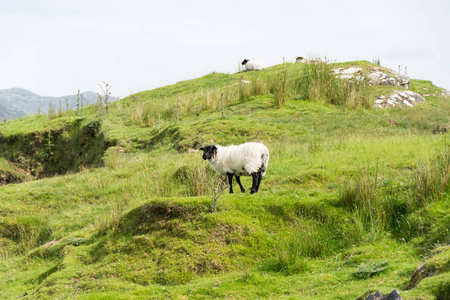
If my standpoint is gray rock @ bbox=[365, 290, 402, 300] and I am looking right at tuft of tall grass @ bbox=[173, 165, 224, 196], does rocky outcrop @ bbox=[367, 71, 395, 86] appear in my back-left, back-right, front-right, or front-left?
front-right

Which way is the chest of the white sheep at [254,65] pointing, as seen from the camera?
to the viewer's left

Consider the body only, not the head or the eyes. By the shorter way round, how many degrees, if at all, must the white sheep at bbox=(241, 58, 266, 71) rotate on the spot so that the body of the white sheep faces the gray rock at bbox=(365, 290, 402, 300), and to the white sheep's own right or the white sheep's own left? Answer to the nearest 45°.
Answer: approximately 90° to the white sheep's own left

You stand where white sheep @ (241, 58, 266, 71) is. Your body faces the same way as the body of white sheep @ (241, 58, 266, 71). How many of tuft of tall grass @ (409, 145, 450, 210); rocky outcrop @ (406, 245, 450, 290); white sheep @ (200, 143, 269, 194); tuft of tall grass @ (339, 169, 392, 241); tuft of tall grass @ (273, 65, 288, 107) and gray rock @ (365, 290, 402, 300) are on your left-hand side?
6

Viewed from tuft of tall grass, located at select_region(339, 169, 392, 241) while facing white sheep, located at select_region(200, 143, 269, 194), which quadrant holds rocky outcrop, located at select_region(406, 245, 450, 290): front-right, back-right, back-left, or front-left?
back-left

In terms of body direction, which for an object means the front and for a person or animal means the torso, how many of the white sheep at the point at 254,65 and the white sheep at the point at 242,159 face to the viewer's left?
2

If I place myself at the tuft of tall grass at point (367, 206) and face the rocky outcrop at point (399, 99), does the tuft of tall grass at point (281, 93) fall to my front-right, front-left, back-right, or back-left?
front-left

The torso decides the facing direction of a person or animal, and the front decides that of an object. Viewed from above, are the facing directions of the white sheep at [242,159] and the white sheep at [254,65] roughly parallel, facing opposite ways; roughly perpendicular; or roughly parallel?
roughly parallel

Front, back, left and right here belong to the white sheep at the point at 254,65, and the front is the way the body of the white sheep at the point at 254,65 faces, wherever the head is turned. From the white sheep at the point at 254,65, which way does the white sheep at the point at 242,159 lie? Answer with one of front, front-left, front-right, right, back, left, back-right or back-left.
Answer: left

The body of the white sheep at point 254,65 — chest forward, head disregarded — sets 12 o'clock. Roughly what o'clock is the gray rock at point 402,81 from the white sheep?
The gray rock is roughly at 7 o'clock from the white sheep.

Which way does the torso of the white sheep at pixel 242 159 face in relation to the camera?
to the viewer's left

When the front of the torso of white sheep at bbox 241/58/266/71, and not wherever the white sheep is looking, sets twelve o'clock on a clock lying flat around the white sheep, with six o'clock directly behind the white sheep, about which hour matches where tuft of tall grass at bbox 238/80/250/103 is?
The tuft of tall grass is roughly at 9 o'clock from the white sheep.

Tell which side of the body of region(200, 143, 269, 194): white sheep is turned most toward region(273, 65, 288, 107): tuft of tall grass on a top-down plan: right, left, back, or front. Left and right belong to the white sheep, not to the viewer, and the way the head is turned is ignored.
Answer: right

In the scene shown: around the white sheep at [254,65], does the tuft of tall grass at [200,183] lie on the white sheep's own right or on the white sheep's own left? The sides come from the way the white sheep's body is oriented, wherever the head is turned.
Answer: on the white sheep's own left

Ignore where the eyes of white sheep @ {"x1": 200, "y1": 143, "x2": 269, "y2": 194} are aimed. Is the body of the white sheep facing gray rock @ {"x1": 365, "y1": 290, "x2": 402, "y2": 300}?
no

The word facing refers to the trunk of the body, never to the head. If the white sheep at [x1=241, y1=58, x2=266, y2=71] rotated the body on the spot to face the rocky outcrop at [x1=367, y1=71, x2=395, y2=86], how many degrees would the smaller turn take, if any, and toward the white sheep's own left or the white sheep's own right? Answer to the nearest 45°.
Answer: approximately 135° to the white sheep's own left

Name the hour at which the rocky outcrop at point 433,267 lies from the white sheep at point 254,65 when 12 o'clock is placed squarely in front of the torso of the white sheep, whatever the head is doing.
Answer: The rocky outcrop is roughly at 9 o'clock from the white sheep.

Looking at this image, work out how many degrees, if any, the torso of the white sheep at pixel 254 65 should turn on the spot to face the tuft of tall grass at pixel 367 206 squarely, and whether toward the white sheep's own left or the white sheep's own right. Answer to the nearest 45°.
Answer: approximately 90° to the white sheep's own left
